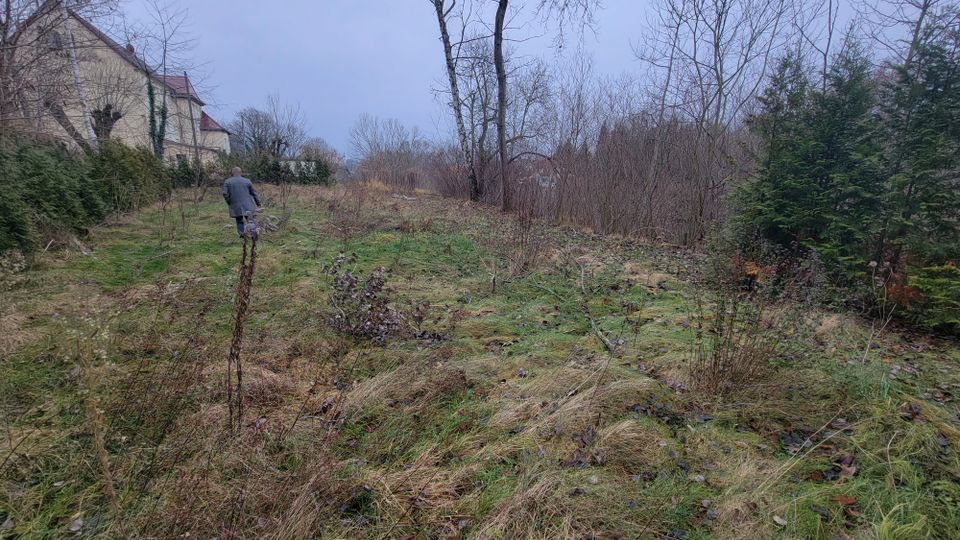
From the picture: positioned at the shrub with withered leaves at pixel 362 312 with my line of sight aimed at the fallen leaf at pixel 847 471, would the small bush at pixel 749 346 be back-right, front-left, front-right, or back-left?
front-left

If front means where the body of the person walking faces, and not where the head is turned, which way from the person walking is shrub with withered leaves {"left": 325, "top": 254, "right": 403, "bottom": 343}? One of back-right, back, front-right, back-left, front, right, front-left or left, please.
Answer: back

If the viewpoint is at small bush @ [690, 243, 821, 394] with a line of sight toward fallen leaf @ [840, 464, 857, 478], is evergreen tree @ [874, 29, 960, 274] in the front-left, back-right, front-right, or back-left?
back-left

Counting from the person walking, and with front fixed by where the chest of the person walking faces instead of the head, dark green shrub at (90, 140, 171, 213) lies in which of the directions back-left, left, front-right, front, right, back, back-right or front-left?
front-left

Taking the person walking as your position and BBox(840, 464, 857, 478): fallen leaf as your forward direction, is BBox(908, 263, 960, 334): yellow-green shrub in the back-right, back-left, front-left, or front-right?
front-left

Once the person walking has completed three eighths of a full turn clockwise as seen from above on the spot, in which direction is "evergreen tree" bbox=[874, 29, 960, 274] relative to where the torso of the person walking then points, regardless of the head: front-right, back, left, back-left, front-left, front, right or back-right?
front

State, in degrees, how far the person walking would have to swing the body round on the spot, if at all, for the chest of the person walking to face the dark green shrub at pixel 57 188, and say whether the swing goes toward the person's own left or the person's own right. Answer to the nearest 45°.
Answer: approximately 90° to the person's own left

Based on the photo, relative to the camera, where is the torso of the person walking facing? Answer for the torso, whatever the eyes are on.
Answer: away from the camera
